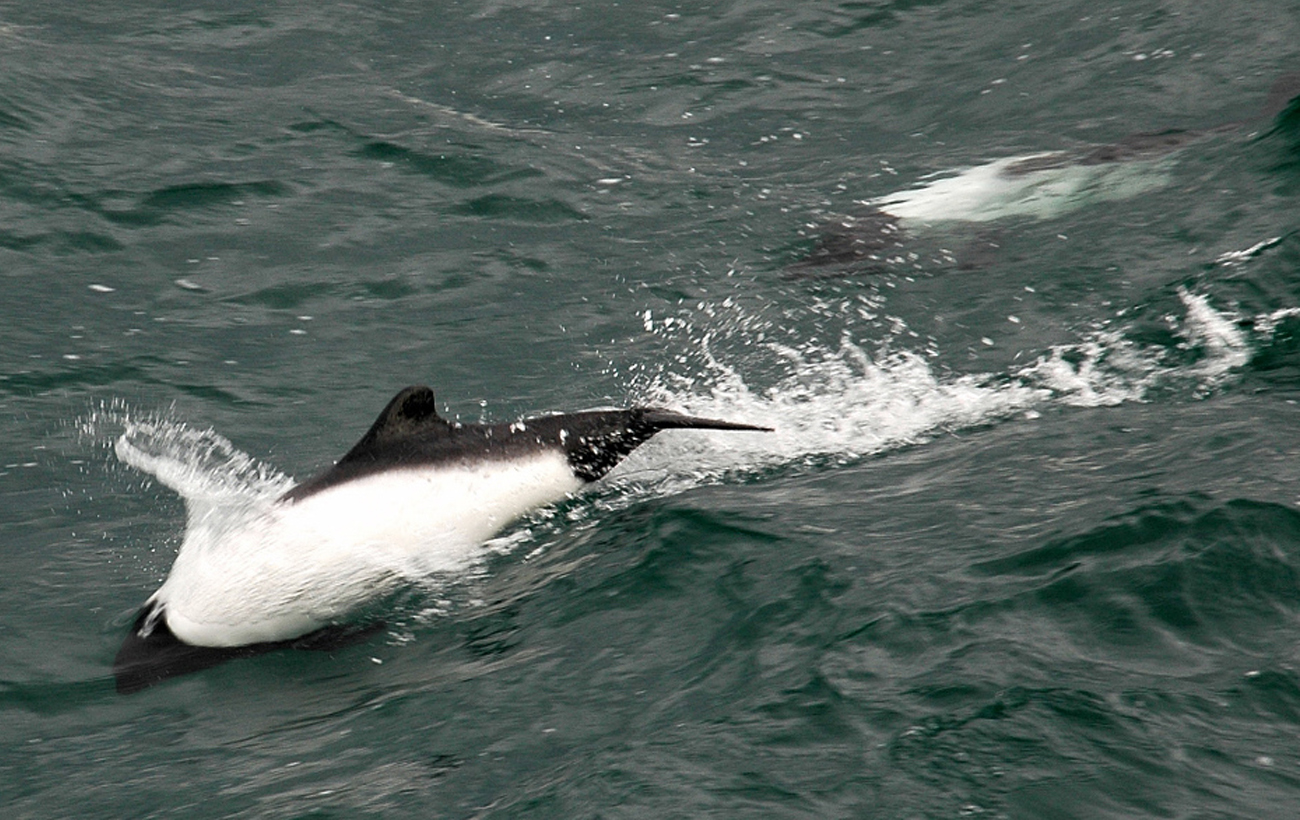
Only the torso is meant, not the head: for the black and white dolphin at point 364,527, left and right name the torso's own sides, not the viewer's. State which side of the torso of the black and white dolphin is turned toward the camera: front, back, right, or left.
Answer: left

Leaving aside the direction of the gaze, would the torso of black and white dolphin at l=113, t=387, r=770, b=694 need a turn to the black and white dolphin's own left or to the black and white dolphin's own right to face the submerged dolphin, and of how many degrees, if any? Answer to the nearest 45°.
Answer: approximately 135° to the black and white dolphin's own right
